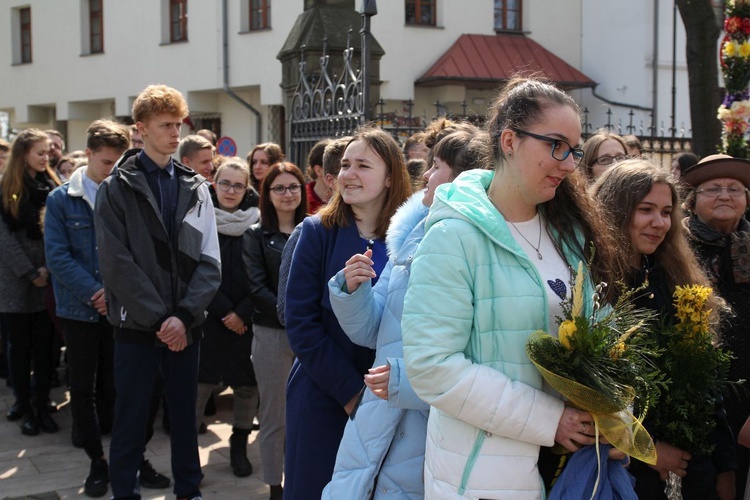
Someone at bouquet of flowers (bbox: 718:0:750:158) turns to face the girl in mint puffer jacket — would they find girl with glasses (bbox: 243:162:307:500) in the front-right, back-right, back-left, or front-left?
front-right

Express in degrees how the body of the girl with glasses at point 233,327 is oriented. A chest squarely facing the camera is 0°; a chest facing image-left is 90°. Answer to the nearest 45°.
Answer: approximately 0°

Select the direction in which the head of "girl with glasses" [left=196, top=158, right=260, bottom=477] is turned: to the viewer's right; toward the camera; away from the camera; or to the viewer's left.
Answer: toward the camera

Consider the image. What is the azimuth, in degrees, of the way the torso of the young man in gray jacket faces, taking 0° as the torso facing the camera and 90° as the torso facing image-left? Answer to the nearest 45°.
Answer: approximately 315°

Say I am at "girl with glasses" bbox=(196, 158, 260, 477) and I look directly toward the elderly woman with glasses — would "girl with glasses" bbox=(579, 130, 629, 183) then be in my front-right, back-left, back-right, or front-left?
front-left

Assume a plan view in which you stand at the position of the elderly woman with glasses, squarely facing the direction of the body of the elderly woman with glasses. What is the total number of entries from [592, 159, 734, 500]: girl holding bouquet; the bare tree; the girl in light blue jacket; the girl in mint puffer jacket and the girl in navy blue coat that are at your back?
1

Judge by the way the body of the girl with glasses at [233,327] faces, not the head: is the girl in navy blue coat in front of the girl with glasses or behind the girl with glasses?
in front

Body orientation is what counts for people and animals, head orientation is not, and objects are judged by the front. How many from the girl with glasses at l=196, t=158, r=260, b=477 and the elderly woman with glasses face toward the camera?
2

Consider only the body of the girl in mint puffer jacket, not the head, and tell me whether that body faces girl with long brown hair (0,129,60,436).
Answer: no

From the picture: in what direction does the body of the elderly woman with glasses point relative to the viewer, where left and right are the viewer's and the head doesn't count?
facing the viewer

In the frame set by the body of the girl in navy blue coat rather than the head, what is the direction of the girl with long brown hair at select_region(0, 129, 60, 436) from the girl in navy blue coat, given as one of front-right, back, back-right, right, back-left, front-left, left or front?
back

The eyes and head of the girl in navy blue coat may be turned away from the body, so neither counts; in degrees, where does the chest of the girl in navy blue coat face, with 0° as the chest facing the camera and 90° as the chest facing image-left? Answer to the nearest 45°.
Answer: approximately 315°
